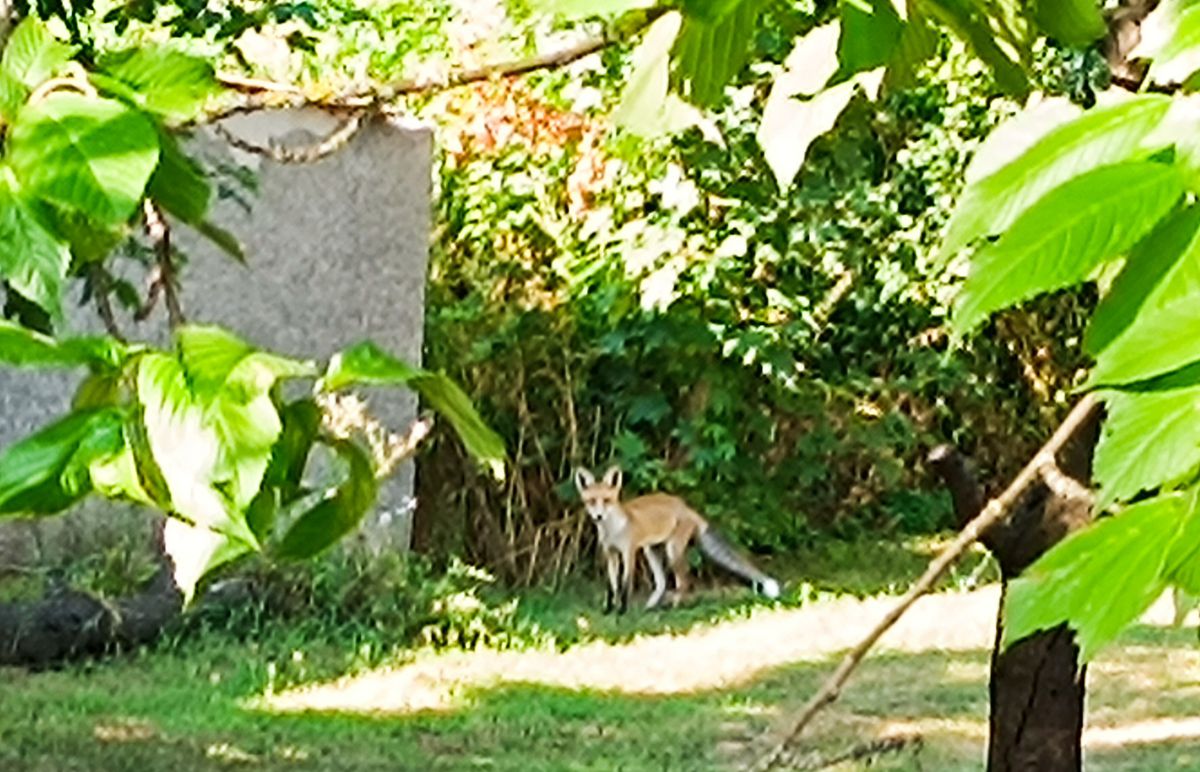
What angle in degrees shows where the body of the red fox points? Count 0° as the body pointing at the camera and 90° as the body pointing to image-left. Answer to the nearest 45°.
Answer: approximately 45°

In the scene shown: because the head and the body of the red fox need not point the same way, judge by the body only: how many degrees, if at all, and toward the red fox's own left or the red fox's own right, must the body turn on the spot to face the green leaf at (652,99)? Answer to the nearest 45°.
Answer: approximately 45° to the red fox's own left

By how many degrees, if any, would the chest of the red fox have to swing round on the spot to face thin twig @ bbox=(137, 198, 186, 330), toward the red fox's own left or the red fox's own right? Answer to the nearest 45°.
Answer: approximately 45° to the red fox's own left

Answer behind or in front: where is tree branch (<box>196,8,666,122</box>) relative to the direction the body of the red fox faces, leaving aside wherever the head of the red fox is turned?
in front

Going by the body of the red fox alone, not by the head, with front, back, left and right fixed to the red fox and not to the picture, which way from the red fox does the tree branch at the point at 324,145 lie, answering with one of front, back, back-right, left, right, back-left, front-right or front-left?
front-left
